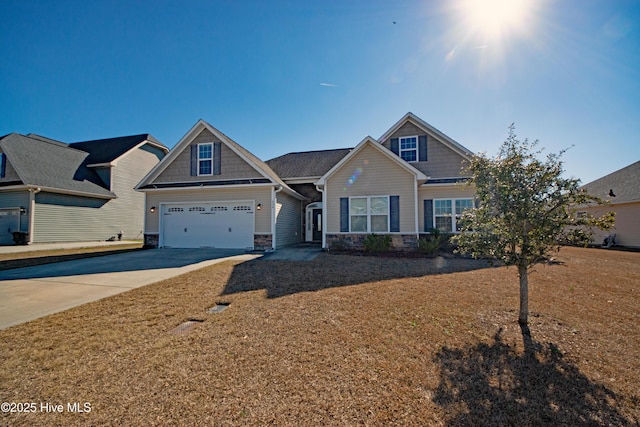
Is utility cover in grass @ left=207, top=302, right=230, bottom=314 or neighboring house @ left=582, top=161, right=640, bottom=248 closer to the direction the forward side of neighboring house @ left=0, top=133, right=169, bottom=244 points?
the utility cover in grass

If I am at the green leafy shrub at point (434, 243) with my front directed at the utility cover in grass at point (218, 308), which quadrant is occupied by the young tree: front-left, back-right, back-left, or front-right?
front-left

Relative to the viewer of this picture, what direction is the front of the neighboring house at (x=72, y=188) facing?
facing the viewer and to the left of the viewer

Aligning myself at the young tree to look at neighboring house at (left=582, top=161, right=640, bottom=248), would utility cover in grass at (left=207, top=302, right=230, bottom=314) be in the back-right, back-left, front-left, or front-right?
back-left

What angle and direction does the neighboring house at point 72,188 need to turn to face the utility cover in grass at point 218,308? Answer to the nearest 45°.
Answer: approximately 45° to its left

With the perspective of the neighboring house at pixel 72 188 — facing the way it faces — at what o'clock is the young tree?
The young tree is roughly at 10 o'clock from the neighboring house.

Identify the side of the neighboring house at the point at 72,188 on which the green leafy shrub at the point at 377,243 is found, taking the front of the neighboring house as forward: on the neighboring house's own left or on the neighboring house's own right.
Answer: on the neighboring house's own left

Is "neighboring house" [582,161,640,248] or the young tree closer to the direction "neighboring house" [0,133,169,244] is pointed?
the young tree

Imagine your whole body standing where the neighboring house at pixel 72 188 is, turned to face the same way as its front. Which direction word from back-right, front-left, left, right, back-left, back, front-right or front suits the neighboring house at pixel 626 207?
left
